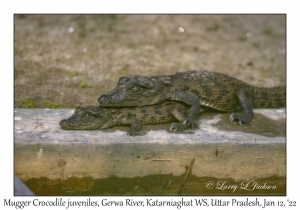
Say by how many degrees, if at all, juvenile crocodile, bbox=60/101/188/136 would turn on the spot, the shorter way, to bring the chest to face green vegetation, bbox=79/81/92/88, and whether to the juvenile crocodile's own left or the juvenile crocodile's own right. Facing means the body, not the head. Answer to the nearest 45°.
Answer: approximately 90° to the juvenile crocodile's own right

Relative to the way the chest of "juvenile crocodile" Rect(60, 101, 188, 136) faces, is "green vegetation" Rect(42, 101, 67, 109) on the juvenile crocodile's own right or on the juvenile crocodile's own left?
on the juvenile crocodile's own right

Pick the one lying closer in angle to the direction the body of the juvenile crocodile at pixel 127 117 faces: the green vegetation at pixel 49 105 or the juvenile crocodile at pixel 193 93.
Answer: the green vegetation

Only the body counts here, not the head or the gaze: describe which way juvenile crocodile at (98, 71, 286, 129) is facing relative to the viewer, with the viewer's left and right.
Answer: facing to the left of the viewer

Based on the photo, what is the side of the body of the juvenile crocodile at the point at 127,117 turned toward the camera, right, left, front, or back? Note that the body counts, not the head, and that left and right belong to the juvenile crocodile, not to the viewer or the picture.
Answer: left

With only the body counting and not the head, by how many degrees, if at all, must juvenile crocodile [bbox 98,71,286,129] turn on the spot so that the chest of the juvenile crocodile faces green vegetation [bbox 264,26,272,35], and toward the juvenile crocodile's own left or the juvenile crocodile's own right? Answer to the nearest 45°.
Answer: approximately 90° to the juvenile crocodile's own right
